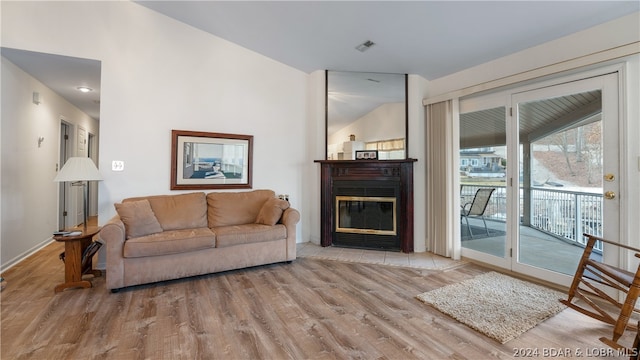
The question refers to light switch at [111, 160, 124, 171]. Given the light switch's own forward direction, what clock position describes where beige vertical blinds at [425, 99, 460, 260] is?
The beige vertical blinds is roughly at 10 o'clock from the light switch.

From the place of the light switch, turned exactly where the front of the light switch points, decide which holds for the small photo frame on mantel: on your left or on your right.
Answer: on your left

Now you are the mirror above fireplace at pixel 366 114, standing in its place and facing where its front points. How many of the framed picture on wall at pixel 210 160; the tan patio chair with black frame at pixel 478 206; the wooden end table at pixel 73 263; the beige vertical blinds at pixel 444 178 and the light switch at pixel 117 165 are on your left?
2

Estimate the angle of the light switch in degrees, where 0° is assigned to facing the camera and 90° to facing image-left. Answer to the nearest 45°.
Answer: approximately 0°

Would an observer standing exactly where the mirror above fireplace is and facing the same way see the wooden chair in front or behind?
in front

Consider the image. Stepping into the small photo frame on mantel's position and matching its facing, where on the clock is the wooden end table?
The wooden end table is roughly at 2 o'clock from the small photo frame on mantel.

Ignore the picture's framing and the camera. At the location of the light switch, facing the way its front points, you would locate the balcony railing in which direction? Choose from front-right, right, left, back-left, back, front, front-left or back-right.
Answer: front-left

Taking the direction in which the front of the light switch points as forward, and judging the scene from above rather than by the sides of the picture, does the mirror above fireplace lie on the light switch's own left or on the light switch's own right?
on the light switch's own left

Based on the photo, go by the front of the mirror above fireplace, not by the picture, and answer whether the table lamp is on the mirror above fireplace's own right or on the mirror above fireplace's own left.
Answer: on the mirror above fireplace's own right

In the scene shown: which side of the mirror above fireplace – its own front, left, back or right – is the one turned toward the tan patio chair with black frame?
left

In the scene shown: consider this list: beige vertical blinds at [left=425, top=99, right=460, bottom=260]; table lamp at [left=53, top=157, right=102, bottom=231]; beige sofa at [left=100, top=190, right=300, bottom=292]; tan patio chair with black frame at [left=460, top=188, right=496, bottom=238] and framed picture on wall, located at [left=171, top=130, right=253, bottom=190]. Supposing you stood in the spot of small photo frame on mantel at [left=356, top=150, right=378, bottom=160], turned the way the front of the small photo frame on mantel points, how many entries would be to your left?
2
